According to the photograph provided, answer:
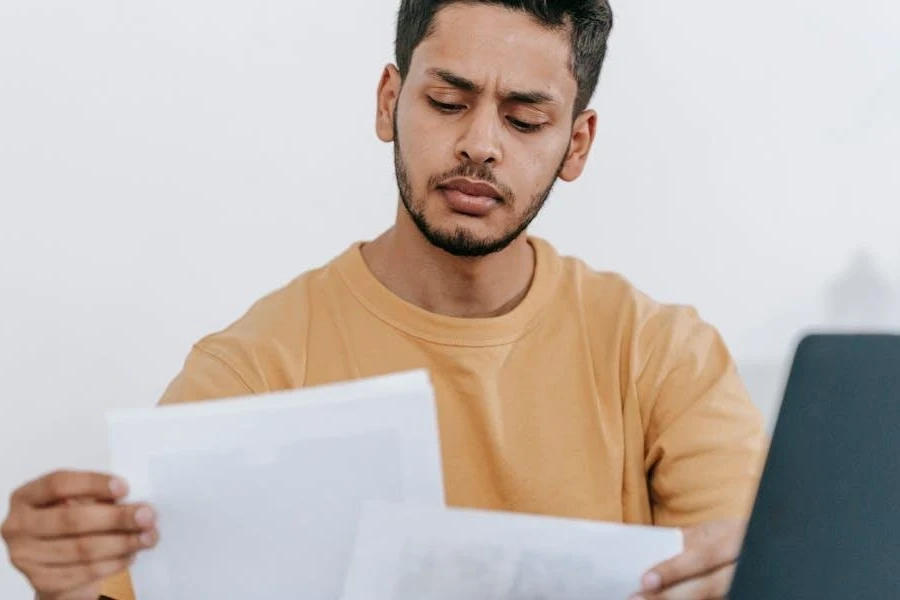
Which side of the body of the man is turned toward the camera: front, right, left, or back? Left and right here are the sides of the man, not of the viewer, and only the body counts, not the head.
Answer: front
